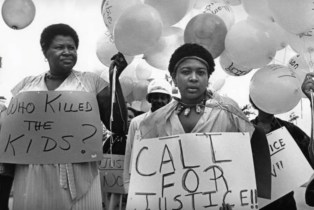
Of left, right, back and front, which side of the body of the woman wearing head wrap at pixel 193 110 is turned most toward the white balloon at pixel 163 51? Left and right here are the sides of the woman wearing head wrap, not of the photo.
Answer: back

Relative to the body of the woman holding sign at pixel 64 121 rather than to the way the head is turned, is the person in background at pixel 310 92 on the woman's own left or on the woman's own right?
on the woman's own left
